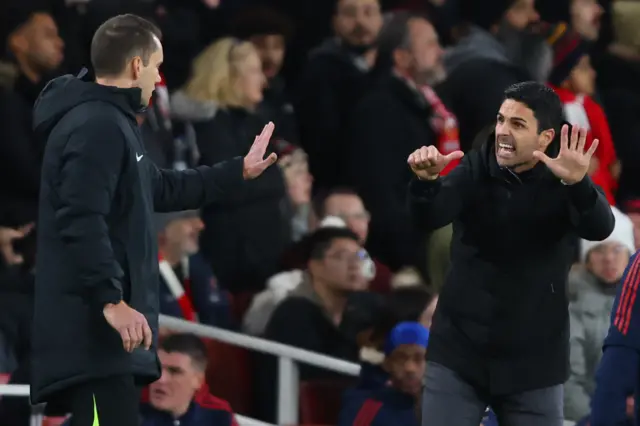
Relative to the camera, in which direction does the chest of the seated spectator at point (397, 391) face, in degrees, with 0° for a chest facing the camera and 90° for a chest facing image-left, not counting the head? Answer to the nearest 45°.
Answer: approximately 315°

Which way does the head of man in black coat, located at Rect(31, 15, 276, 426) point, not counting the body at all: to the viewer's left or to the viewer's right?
to the viewer's right

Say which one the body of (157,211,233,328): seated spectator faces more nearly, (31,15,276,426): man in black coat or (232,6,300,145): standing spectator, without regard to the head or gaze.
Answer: the man in black coat

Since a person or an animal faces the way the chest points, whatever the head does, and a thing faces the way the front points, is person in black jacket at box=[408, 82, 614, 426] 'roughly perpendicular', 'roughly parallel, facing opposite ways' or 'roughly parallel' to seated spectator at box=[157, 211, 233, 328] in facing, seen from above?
roughly perpendicular

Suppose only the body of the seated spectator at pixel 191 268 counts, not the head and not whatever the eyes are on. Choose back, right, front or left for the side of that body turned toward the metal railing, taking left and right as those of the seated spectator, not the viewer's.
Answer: front

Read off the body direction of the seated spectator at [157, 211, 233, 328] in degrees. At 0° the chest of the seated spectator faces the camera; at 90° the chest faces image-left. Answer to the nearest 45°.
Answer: approximately 315°

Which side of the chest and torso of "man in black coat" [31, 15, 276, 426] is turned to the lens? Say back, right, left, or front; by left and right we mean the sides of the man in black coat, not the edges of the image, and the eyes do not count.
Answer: right

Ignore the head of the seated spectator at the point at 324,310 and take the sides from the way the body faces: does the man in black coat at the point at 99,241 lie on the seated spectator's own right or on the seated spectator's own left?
on the seated spectator's own right

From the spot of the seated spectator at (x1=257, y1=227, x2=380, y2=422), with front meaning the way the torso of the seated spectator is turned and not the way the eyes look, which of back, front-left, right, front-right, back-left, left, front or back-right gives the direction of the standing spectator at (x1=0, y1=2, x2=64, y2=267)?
back-right
